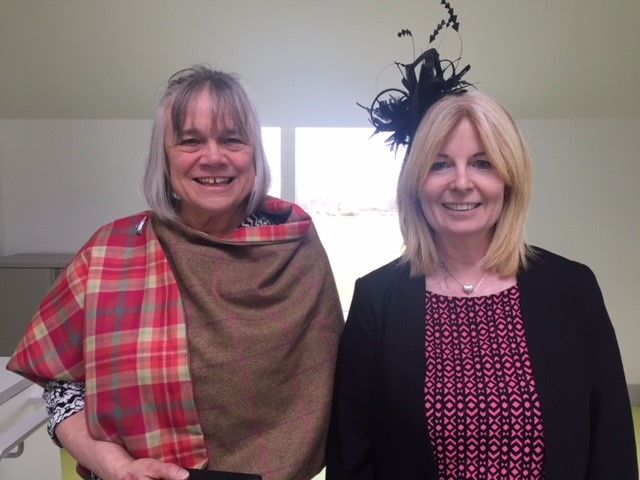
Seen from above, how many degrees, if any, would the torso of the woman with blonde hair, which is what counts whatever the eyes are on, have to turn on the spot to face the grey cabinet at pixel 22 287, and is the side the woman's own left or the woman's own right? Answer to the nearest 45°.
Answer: approximately 135° to the woman's own right

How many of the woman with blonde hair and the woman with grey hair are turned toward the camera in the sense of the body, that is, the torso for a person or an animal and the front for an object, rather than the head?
2

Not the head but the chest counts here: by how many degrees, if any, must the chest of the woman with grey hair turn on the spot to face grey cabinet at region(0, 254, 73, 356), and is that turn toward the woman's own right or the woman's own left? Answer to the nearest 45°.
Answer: approximately 180°

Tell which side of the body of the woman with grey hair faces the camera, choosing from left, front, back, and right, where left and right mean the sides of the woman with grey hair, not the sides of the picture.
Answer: front

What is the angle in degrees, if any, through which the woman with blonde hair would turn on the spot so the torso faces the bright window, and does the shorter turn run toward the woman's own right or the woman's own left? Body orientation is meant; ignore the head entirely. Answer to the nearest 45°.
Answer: approximately 180°

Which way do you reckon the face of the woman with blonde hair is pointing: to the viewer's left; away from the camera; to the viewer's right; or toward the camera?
toward the camera

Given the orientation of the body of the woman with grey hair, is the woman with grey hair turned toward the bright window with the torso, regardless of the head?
no

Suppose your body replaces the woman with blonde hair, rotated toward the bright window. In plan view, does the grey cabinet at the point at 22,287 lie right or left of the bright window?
left

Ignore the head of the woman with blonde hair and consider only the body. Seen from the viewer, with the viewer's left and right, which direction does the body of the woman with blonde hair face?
facing the viewer
